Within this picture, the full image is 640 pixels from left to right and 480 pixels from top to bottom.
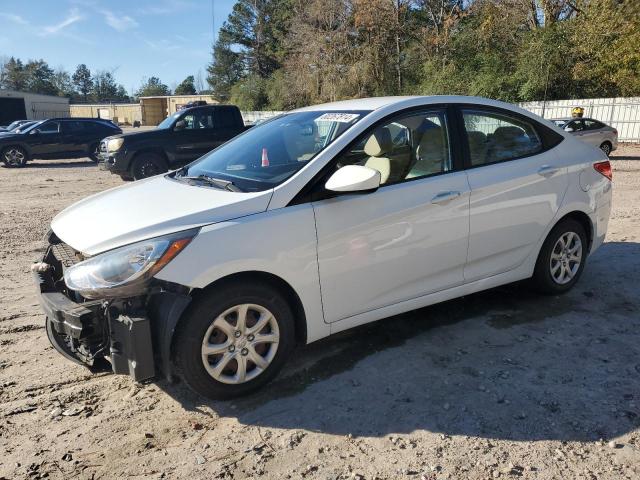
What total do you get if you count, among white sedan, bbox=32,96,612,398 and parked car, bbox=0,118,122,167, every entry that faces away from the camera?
0

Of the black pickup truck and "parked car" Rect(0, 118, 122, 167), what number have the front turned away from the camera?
0

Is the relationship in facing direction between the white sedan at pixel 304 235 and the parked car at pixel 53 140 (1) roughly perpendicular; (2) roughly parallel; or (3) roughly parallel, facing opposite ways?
roughly parallel

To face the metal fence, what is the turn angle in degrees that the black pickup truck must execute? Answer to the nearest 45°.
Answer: approximately 135° to its left

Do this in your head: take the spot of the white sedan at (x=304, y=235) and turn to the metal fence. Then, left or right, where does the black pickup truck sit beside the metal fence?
left

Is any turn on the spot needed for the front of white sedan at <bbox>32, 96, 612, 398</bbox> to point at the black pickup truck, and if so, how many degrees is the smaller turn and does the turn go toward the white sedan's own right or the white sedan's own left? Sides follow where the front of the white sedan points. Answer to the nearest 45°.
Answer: approximately 135° to the white sedan's own right

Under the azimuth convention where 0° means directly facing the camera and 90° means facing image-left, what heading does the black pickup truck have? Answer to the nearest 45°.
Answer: approximately 45°

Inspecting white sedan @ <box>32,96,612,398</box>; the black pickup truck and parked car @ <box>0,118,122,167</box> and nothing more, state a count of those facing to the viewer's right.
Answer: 0

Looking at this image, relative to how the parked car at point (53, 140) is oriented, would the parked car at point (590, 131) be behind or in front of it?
behind

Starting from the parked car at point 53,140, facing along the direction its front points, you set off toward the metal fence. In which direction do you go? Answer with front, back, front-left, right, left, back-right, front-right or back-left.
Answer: back

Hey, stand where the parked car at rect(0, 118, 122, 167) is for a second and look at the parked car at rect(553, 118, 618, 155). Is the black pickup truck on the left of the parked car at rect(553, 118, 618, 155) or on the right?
right

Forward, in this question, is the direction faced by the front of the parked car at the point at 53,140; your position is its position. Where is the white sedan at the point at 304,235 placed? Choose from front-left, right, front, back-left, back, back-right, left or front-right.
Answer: left

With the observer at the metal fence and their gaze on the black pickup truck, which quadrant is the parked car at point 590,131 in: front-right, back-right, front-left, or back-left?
front-left

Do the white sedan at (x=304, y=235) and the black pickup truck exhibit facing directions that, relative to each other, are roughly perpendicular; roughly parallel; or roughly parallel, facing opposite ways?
roughly parallel

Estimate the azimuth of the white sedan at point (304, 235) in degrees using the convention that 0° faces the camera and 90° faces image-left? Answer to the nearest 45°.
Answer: approximately 45°

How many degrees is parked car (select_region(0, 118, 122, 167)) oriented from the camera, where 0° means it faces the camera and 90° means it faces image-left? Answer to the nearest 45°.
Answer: approximately 90°
